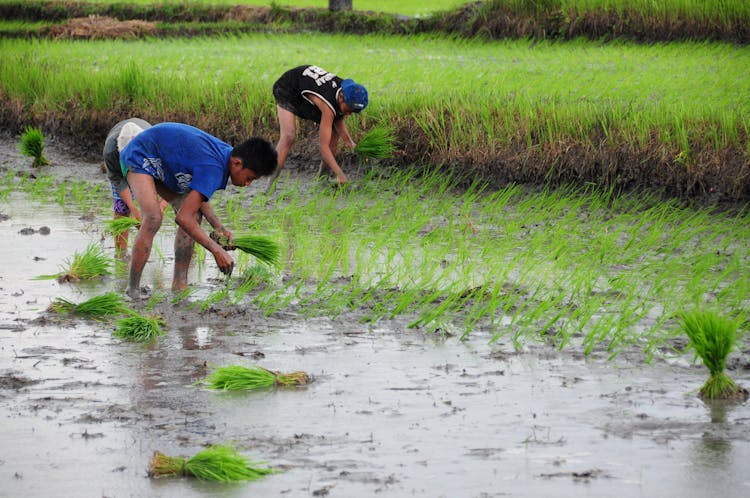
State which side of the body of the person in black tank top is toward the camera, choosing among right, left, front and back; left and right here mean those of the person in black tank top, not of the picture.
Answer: right

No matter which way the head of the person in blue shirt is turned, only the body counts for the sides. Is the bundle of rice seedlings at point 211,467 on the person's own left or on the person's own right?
on the person's own right

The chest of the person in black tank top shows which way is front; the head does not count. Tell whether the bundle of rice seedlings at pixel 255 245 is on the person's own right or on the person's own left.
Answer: on the person's own right

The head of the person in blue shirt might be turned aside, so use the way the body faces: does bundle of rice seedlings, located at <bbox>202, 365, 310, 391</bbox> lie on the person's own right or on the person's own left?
on the person's own right

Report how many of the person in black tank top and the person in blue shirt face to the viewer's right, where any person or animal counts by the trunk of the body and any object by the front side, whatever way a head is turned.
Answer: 2

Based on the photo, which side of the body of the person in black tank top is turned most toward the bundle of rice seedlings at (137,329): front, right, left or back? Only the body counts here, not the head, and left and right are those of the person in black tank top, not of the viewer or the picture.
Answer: right

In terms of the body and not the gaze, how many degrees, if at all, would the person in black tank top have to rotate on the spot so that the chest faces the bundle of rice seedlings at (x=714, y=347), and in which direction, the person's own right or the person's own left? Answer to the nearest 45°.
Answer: approximately 90° to the person's own right

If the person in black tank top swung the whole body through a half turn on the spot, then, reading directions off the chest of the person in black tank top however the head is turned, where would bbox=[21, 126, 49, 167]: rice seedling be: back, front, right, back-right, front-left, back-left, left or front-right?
front-right

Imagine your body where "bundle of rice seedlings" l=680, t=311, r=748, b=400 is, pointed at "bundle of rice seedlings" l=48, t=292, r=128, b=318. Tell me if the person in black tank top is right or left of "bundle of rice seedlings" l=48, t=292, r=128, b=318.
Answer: right

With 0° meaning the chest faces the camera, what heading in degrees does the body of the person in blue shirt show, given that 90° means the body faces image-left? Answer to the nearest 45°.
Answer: approximately 270°

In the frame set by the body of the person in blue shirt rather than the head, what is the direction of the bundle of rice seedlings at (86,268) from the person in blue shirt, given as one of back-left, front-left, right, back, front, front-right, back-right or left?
back-left
